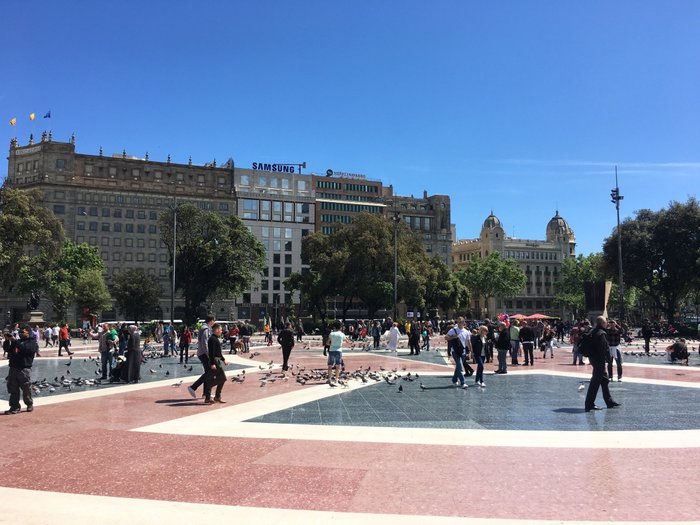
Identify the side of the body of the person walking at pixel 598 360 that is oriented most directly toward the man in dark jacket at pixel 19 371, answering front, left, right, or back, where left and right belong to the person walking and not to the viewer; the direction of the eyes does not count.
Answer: back

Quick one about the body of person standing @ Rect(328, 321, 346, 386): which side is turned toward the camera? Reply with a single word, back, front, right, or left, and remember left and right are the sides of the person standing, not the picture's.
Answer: back

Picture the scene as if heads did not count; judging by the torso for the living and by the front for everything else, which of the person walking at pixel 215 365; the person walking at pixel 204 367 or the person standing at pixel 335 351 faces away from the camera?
the person standing at pixel 335 351

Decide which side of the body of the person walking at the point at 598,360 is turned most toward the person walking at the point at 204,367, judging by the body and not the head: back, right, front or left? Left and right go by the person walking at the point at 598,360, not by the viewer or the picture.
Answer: back

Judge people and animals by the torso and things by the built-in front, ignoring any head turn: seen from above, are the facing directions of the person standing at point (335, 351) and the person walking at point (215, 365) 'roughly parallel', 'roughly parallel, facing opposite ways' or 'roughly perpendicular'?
roughly perpendicular

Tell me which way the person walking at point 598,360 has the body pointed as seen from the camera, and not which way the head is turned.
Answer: to the viewer's right

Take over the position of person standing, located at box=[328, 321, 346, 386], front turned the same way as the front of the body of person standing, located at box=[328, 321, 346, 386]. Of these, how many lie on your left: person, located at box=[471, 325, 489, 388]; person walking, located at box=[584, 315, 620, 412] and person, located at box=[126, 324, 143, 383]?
1
